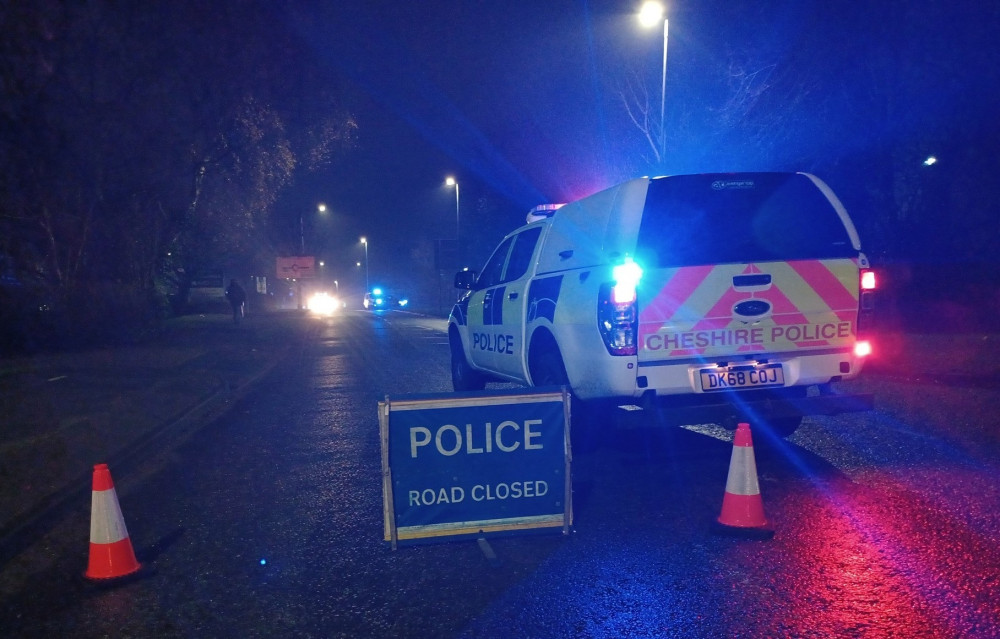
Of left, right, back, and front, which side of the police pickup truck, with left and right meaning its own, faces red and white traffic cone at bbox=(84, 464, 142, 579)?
left

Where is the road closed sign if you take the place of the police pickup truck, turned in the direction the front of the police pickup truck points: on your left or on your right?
on your left

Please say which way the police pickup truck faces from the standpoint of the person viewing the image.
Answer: facing away from the viewer and to the left of the viewer
